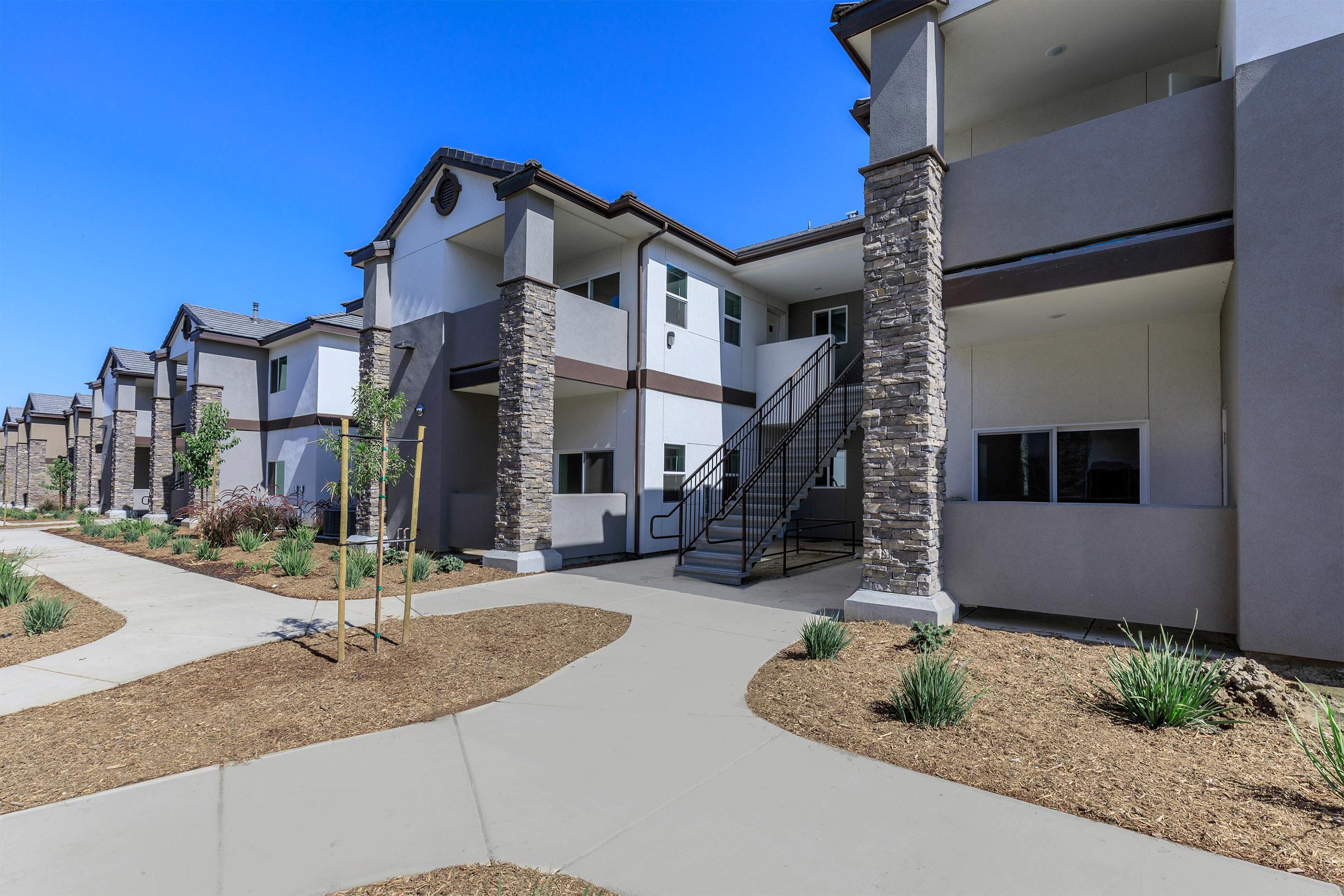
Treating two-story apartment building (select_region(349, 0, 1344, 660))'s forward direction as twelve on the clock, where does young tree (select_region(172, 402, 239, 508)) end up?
The young tree is roughly at 2 o'clock from the two-story apartment building.

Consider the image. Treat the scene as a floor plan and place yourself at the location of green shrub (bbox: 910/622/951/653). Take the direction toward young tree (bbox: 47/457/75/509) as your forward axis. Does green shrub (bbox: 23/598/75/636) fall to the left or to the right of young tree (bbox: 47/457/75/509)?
left

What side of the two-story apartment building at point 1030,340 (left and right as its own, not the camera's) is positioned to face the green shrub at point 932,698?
front

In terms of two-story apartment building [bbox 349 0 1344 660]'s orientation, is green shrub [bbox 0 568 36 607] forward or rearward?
forward

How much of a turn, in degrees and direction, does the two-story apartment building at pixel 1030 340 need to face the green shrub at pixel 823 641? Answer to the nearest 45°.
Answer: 0° — it already faces it

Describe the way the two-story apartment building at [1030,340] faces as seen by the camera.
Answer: facing the viewer and to the left of the viewer

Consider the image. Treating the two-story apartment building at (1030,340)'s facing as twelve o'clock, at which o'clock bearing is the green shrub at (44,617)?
The green shrub is roughly at 1 o'clock from the two-story apartment building.
